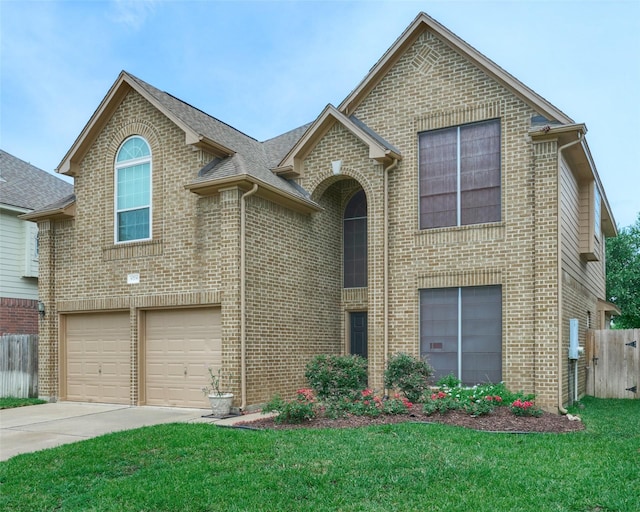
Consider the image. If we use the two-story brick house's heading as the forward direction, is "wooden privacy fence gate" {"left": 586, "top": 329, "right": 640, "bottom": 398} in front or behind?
behind

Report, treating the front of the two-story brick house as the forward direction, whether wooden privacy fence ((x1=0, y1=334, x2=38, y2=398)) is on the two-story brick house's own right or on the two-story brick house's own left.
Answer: on the two-story brick house's own right

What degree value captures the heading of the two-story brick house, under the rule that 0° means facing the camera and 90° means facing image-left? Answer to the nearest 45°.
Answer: approximately 45°

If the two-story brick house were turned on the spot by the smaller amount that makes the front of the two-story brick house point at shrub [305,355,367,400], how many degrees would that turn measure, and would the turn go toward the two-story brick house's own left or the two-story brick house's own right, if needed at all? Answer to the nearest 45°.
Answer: approximately 45° to the two-story brick house's own left

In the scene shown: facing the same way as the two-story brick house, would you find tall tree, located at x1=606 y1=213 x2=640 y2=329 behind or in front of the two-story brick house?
behind

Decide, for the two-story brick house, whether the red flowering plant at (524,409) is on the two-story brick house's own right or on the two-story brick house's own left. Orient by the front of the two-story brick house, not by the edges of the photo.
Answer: on the two-story brick house's own left

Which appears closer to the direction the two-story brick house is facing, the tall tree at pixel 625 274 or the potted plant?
the potted plant

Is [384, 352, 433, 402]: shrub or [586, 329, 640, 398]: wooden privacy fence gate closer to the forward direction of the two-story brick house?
the shrub
